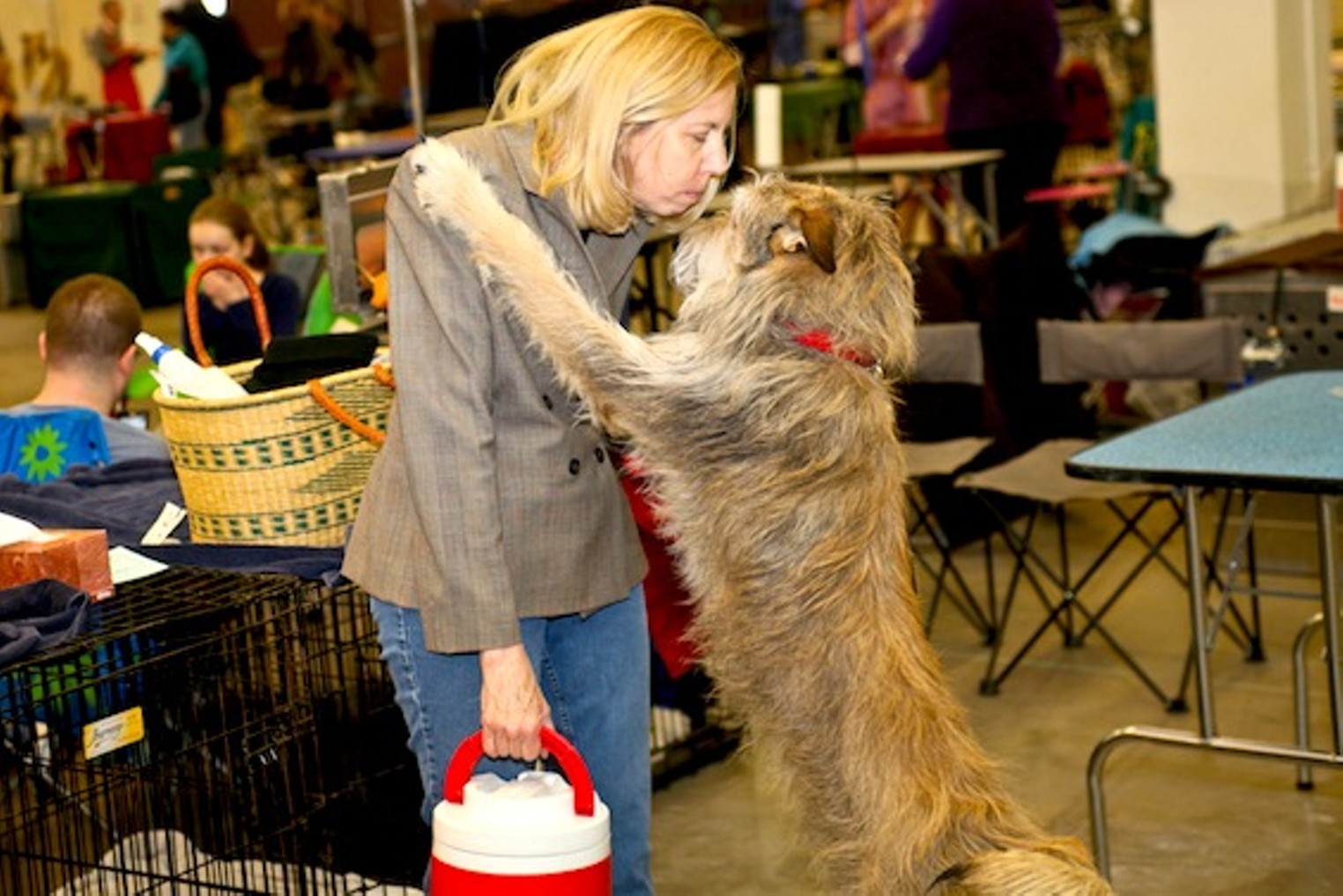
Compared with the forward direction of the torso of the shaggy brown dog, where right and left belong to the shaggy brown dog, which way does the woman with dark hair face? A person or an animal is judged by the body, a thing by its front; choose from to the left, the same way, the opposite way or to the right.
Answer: to the left

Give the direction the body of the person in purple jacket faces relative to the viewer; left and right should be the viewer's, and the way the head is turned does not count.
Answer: facing away from the viewer

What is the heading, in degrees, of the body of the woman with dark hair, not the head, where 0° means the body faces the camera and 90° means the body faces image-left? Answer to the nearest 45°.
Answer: approximately 45°

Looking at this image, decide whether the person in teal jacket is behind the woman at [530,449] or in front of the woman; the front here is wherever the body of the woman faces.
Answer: behind

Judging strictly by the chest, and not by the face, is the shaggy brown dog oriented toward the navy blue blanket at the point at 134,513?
yes

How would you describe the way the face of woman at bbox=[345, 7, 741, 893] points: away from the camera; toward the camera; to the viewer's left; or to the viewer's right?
to the viewer's right

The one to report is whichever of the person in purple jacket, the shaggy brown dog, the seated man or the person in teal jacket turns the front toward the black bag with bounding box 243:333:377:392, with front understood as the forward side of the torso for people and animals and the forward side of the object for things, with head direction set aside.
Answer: the shaggy brown dog

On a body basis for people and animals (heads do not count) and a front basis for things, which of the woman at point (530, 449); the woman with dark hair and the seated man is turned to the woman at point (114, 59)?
the seated man

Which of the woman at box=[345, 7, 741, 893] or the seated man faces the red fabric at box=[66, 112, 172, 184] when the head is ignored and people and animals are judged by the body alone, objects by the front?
the seated man

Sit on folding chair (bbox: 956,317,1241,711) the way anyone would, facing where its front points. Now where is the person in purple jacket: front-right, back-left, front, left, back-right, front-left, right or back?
back-right

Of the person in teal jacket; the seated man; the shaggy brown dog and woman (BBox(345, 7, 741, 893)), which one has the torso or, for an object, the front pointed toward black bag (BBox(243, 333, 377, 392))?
the shaggy brown dog

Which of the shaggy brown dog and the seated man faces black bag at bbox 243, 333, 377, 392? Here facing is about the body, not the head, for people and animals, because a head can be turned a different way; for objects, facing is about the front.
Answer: the shaggy brown dog

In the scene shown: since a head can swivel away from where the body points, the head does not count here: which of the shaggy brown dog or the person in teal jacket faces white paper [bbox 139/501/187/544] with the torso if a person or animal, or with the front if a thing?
the shaggy brown dog

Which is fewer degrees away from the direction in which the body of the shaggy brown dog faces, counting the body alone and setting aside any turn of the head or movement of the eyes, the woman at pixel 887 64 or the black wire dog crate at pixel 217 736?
the black wire dog crate

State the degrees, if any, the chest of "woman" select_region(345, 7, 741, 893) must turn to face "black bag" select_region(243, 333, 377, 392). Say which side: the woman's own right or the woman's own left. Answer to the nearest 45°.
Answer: approximately 135° to the woman's own left

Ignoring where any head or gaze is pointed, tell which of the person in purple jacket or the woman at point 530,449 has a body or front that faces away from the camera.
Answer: the person in purple jacket
